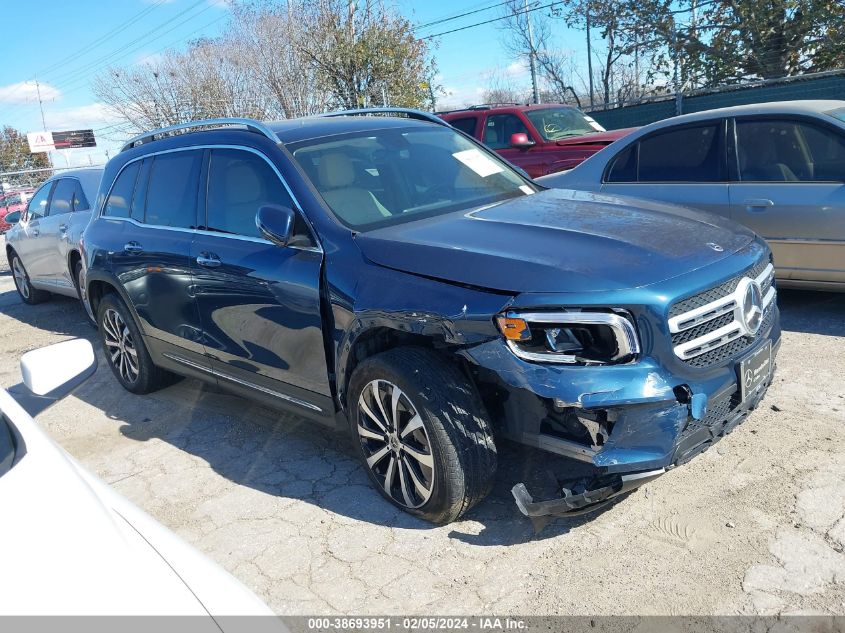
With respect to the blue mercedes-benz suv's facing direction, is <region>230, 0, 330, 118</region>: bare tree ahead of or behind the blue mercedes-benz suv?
behind

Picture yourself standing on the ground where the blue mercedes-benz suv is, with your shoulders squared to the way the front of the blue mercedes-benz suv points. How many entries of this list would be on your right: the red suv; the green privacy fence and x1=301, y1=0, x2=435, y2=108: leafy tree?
0

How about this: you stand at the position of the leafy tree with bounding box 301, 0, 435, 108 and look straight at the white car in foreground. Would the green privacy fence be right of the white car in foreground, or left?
left

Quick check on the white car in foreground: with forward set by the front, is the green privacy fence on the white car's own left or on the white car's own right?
on the white car's own left

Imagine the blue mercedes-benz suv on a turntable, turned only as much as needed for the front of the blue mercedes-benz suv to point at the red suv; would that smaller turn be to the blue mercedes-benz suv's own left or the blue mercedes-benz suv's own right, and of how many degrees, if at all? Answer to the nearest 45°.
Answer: approximately 135° to the blue mercedes-benz suv's own left

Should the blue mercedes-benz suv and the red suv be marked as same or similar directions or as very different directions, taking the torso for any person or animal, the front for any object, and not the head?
same or similar directions

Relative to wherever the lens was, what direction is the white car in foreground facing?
facing the viewer and to the right of the viewer

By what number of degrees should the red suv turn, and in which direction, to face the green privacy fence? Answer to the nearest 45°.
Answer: approximately 90° to its left

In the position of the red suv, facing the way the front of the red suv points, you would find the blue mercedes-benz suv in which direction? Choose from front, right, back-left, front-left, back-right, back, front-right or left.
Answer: front-right

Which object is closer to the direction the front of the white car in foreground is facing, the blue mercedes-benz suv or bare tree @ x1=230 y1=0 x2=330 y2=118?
the blue mercedes-benz suv

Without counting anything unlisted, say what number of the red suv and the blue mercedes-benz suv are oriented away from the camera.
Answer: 0

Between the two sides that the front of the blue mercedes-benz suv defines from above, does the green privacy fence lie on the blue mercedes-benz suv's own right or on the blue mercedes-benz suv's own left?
on the blue mercedes-benz suv's own left
